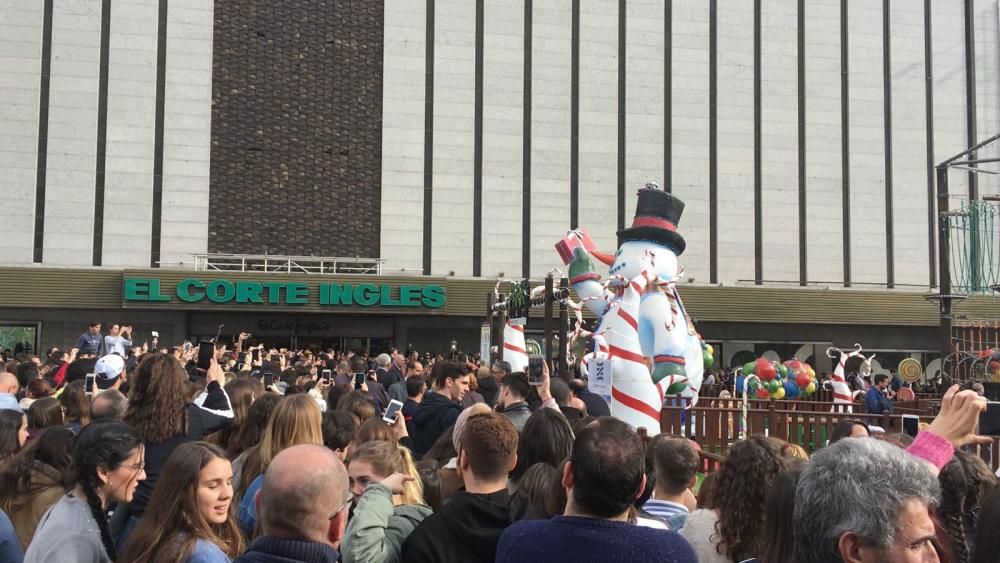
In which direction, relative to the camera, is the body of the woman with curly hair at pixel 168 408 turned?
away from the camera

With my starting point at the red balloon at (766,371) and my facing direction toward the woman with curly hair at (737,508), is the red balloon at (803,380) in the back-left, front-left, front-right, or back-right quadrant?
back-left

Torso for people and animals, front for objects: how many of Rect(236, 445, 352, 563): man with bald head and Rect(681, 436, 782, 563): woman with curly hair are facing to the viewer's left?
0

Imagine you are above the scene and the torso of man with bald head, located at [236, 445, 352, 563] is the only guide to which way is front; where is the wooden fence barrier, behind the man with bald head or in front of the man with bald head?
in front

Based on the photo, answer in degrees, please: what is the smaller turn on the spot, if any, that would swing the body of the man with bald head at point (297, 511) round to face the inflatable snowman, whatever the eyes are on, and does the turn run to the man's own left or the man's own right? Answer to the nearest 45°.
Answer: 0° — they already face it

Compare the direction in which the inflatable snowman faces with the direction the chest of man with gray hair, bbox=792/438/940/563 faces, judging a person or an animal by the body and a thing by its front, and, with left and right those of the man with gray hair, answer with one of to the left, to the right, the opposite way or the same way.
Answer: the opposite way

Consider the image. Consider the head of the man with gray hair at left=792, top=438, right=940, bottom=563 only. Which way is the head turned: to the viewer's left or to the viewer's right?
to the viewer's right

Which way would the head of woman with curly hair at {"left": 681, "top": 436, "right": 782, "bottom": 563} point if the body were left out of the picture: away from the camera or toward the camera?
away from the camera

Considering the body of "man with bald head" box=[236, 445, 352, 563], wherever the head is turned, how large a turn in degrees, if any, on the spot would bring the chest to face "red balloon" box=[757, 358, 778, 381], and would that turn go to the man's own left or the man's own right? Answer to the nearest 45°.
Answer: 0° — they already face it

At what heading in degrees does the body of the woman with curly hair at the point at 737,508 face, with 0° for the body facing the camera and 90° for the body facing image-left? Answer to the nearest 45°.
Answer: approximately 225°
